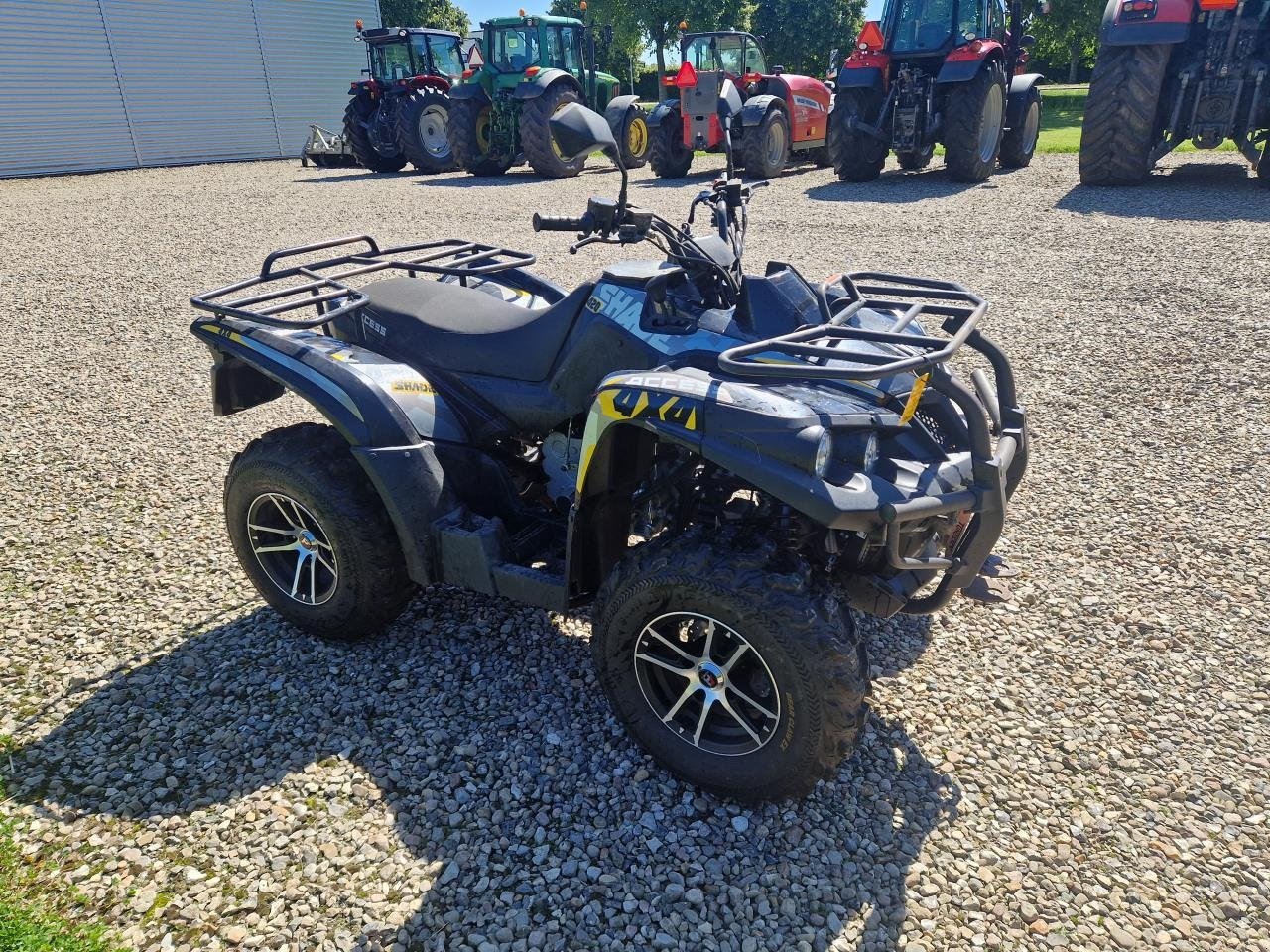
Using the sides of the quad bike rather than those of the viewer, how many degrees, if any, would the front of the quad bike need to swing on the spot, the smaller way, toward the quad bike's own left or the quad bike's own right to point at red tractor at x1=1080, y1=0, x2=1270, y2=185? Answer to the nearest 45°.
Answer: approximately 90° to the quad bike's own left

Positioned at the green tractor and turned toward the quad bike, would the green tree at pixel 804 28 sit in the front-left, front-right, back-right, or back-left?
back-left

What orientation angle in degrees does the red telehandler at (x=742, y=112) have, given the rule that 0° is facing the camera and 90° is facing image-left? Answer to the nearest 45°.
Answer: approximately 225°

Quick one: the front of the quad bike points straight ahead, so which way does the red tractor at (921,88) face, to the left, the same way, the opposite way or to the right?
to the left

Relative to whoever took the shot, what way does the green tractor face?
facing away from the viewer and to the right of the viewer

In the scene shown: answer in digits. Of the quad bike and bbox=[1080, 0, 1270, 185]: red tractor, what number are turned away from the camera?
1

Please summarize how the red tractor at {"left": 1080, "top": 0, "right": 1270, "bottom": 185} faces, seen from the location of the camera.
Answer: facing away from the viewer

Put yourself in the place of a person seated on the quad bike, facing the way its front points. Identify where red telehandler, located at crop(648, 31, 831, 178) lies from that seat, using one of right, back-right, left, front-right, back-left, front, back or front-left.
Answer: back-left

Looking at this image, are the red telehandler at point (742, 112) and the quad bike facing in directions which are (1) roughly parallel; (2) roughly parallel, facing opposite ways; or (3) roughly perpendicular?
roughly perpendicular

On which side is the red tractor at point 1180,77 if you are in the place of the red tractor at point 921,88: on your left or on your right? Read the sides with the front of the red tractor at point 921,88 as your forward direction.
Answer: on your right

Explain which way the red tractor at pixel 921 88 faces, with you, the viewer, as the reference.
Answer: facing away from the viewer and to the right of the viewer

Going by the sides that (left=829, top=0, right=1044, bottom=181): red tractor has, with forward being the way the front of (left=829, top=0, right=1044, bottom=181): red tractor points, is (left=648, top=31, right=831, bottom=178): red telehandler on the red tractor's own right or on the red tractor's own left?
on the red tractor's own left

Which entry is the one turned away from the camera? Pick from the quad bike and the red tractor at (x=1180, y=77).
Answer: the red tractor

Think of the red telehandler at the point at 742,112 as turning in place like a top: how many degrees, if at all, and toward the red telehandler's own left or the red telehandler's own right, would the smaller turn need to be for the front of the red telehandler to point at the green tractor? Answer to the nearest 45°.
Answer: approximately 135° to the red telehandler's own left
